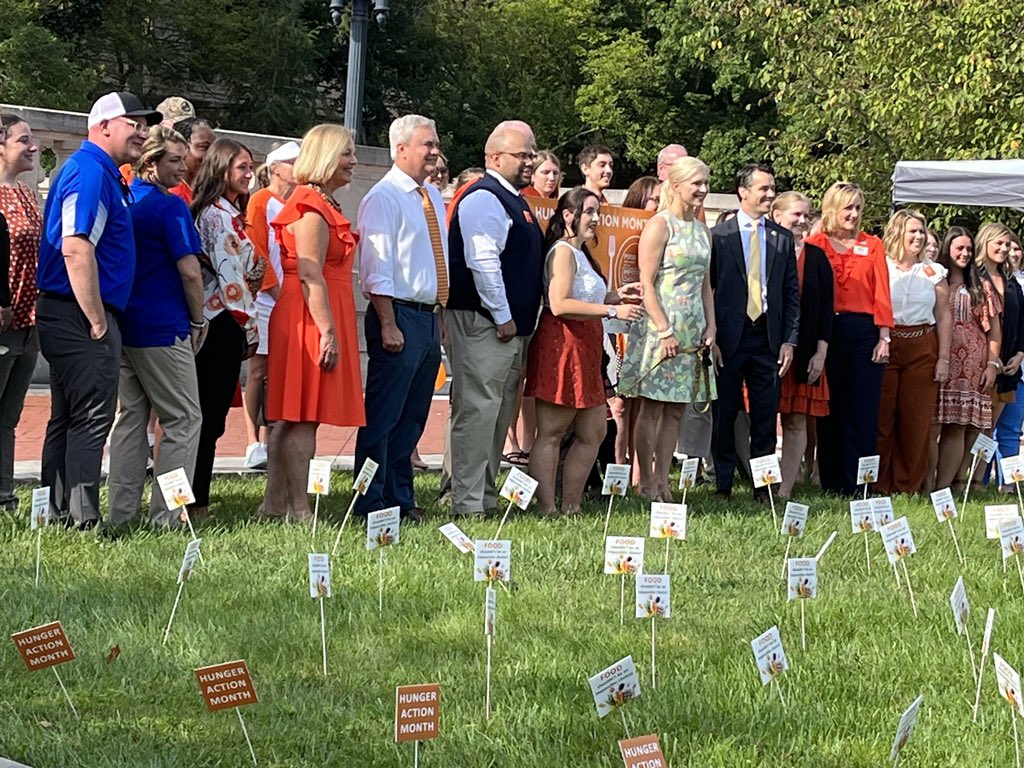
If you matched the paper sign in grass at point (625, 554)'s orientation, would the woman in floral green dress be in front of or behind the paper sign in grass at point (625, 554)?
behind

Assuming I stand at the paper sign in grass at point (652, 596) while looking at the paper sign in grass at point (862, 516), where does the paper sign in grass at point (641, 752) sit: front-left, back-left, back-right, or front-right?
back-right

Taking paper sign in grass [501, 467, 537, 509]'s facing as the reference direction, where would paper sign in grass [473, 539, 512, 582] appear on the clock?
paper sign in grass [473, 539, 512, 582] is roughly at 12 o'clock from paper sign in grass [501, 467, 537, 509].

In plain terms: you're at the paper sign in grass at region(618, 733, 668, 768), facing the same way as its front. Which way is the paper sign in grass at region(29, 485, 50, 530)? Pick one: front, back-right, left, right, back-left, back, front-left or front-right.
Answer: back-right

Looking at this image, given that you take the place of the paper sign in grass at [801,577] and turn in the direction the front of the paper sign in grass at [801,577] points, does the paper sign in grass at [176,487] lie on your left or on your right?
on your right

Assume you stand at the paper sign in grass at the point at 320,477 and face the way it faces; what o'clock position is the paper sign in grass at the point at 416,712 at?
the paper sign in grass at the point at 416,712 is roughly at 12 o'clock from the paper sign in grass at the point at 320,477.

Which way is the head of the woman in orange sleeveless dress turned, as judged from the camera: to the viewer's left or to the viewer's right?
to the viewer's right

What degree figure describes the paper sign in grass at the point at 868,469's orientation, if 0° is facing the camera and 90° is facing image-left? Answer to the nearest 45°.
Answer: approximately 0°

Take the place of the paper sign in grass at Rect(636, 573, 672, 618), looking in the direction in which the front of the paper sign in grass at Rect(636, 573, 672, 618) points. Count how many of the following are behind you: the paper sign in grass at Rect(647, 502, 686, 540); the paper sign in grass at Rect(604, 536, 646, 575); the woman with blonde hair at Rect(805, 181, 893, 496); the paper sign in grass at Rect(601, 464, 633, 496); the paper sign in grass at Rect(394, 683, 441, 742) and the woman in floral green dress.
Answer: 5
